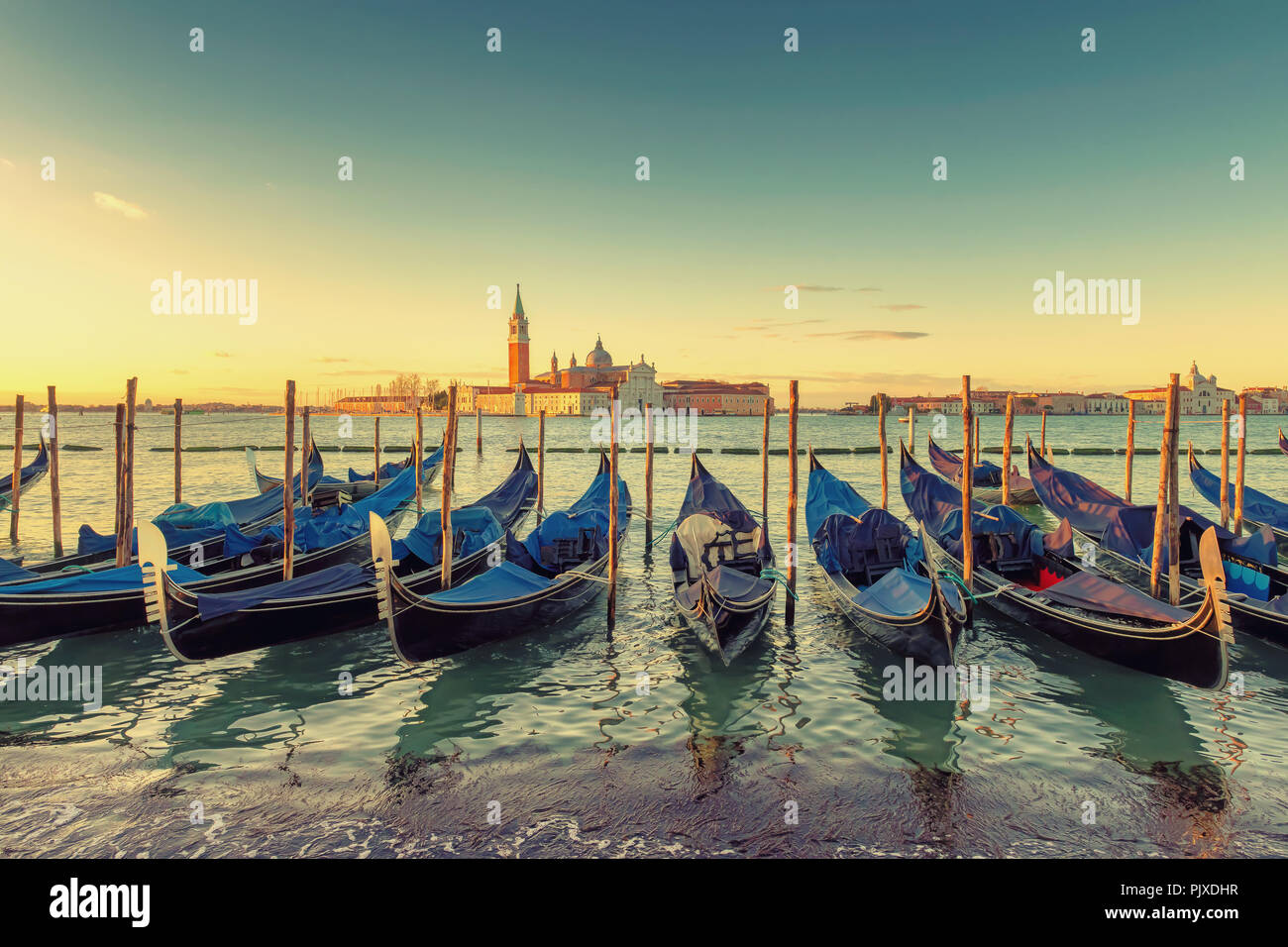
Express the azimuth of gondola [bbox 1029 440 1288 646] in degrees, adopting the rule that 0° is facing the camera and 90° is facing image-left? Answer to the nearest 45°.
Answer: approximately 315°

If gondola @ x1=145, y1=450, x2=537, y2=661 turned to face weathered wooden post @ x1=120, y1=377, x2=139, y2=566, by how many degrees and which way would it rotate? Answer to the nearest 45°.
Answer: approximately 90° to its right

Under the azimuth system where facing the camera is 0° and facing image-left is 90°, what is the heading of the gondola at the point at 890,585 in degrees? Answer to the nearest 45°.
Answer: approximately 315°

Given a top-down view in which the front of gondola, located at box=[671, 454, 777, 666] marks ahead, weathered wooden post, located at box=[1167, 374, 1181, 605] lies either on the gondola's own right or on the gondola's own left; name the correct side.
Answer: on the gondola's own left

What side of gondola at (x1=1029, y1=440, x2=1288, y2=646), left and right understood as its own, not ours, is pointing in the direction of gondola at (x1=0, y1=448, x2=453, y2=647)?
right

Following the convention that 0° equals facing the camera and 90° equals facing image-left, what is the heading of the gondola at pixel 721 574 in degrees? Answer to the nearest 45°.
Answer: approximately 0°
